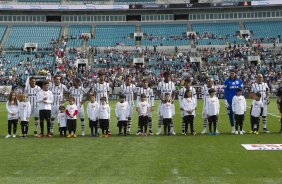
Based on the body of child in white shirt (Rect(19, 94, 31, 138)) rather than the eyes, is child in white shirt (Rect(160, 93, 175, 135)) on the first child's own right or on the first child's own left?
on the first child's own left

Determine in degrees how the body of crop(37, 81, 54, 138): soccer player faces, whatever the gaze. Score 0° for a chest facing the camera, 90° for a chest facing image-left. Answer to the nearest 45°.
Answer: approximately 0°

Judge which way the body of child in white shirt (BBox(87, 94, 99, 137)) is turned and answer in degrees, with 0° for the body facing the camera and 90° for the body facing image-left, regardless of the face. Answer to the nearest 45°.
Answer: approximately 0°

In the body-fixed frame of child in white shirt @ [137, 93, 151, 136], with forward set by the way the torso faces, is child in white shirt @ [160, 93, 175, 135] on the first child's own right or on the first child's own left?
on the first child's own left

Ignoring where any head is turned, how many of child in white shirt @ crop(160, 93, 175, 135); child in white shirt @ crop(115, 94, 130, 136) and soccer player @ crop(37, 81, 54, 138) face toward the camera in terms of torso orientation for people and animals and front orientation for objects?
3

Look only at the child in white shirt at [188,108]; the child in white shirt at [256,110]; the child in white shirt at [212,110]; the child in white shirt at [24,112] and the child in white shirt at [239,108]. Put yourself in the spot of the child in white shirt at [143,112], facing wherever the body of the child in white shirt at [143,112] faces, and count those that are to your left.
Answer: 4

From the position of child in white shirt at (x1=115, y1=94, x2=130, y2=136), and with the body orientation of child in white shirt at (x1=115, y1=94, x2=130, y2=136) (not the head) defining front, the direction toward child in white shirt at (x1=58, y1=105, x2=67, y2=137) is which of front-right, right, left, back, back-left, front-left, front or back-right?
right

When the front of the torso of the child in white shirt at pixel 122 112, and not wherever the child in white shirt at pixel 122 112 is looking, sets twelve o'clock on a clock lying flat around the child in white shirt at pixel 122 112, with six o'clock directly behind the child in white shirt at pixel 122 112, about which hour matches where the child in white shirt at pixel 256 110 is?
the child in white shirt at pixel 256 110 is roughly at 9 o'clock from the child in white shirt at pixel 122 112.

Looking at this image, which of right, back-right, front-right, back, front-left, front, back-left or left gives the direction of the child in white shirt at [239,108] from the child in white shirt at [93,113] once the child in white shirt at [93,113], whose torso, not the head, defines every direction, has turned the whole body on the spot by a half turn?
right

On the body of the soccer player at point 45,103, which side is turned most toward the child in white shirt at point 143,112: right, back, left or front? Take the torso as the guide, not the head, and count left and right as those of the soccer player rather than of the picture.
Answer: left

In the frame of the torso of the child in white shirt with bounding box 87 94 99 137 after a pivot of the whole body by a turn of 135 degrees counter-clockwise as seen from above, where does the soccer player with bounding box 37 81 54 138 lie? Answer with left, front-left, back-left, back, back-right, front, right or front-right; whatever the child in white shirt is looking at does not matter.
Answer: back-left
